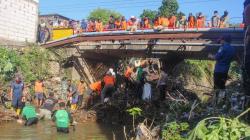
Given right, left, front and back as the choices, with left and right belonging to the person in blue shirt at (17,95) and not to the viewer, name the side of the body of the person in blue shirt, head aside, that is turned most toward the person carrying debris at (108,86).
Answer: left

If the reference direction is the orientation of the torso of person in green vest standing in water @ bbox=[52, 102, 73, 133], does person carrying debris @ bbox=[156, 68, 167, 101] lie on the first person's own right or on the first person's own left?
on the first person's own right

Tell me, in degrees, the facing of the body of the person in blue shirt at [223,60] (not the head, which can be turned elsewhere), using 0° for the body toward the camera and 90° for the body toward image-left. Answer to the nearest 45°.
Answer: approximately 135°

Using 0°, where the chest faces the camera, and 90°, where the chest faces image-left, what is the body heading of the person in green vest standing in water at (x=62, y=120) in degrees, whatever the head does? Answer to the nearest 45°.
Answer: approximately 180°

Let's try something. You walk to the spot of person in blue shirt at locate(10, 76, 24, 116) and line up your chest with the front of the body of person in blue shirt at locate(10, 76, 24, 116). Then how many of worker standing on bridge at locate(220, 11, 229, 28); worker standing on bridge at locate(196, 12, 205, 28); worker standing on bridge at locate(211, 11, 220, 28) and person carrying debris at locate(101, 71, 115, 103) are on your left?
4

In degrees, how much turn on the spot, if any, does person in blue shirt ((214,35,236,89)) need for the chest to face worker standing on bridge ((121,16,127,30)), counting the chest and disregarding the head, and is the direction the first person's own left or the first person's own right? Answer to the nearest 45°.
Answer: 0° — they already face them

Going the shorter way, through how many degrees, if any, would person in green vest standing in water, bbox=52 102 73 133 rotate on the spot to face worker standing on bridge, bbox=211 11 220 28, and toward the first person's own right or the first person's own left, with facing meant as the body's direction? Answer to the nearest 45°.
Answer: approximately 45° to the first person's own right

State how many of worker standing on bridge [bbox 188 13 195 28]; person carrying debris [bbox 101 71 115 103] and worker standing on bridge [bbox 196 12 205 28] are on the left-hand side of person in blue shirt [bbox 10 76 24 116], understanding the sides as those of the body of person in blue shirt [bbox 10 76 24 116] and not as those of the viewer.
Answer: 3
